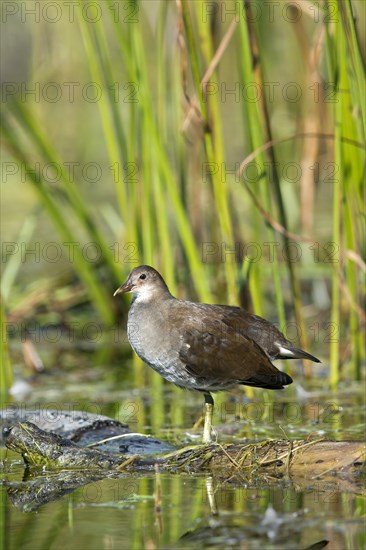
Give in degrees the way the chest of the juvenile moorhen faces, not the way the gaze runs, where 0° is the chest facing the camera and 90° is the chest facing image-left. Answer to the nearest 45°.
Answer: approximately 90°
